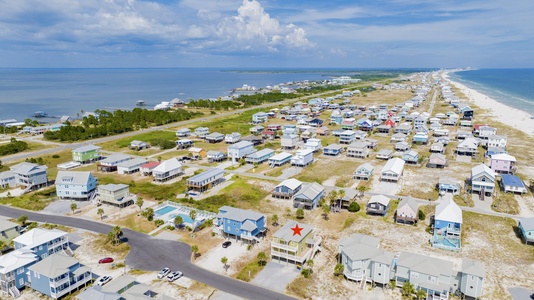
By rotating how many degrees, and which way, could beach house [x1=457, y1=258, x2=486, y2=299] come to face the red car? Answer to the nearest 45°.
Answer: approximately 90° to its right

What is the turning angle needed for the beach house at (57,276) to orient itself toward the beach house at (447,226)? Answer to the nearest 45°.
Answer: approximately 45° to its left

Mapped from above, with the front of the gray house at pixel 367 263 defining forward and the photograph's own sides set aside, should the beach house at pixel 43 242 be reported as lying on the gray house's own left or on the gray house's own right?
on the gray house's own right

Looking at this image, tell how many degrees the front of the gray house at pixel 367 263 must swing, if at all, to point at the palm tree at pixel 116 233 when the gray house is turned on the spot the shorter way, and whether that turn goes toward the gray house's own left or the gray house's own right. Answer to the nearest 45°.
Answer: approximately 90° to the gray house's own right

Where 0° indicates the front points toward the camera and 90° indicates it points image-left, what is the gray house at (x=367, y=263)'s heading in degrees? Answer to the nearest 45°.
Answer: approximately 0°

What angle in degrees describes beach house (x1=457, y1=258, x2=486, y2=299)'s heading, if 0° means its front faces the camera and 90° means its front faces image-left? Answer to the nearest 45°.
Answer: approximately 0°

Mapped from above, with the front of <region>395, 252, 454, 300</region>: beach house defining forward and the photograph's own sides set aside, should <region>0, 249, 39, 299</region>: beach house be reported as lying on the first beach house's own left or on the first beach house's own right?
on the first beach house's own right

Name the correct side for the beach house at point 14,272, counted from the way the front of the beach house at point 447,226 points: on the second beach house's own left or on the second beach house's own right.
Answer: on the second beach house's own right

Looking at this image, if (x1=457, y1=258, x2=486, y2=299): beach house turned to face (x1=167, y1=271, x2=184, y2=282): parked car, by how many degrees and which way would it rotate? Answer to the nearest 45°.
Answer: approximately 45° to its right
